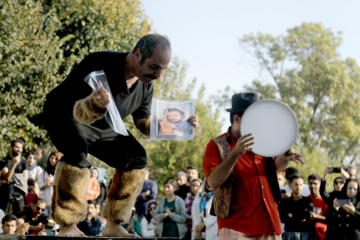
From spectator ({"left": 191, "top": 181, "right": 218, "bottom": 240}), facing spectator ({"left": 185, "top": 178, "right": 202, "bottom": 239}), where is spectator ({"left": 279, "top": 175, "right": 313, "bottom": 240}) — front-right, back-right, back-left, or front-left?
back-right

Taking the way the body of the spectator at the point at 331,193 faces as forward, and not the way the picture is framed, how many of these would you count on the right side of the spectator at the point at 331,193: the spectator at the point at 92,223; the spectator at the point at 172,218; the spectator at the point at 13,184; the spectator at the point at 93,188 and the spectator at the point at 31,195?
5

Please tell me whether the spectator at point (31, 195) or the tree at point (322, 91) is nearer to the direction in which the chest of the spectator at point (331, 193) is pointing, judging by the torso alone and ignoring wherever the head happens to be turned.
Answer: the spectator

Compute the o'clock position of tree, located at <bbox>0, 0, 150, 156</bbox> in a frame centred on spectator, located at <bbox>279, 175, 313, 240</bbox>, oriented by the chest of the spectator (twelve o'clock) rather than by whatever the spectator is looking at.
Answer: The tree is roughly at 4 o'clock from the spectator.

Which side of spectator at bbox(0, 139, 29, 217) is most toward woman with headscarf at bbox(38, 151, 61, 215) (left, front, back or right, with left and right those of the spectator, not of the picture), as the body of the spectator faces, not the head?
left

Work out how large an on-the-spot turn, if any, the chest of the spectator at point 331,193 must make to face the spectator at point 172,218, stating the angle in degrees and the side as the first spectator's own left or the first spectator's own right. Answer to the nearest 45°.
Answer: approximately 90° to the first spectator's own right

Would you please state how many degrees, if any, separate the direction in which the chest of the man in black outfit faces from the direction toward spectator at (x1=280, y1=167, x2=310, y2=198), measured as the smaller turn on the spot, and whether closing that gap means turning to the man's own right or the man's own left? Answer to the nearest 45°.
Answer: approximately 90° to the man's own left

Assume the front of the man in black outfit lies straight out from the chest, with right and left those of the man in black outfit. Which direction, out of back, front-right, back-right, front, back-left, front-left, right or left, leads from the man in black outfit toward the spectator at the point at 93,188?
back-left

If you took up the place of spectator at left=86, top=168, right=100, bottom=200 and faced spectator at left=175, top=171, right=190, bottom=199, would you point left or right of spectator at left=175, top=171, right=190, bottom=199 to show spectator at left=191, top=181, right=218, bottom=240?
right

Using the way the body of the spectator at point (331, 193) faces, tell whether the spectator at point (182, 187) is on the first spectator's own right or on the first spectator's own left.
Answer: on the first spectator's own right

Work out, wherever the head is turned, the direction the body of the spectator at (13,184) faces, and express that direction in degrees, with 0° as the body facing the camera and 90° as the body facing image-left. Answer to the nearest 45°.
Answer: approximately 315°

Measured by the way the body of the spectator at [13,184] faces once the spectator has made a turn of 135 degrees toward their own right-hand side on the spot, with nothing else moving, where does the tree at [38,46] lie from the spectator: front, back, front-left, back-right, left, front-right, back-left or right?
right

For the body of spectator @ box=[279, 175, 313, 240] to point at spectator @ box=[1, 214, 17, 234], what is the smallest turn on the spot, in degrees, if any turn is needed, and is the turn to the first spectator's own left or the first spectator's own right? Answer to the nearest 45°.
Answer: approximately 90° to the first spectator's own right

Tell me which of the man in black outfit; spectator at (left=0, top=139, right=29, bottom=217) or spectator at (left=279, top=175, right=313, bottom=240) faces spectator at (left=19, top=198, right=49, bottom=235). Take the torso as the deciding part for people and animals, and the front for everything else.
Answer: spectator at (left=0, top=139, right=29, bottom=217)

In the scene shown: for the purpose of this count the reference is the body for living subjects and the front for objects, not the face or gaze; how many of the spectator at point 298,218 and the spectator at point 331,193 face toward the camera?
2

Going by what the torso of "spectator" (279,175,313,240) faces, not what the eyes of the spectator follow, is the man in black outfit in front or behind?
in front
